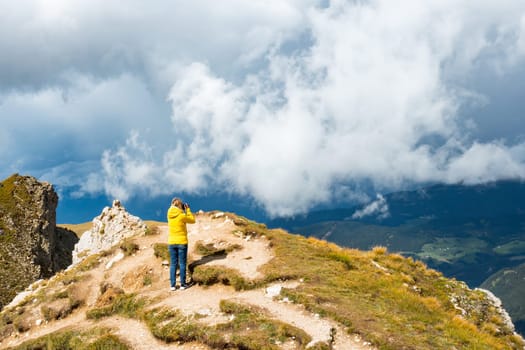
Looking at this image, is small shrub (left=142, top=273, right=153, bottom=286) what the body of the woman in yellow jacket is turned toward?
no

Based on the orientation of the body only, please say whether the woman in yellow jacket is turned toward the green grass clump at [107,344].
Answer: no

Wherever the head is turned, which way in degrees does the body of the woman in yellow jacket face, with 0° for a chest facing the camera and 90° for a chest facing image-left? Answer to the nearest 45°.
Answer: approximately 225°

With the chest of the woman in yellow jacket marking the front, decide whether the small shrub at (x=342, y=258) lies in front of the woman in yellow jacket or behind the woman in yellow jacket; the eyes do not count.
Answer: in front

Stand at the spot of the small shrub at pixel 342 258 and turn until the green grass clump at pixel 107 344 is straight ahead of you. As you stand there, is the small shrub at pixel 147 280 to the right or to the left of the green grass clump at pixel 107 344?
right

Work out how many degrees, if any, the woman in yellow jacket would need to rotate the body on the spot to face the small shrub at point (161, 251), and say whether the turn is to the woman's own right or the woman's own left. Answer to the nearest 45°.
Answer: approximately 45° to the woman's own left
